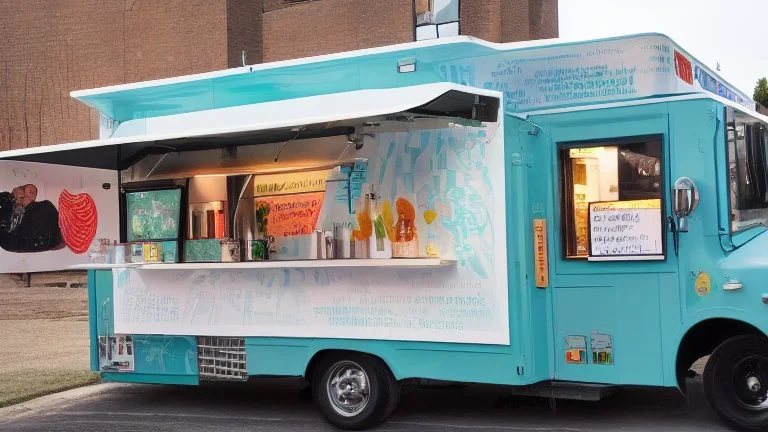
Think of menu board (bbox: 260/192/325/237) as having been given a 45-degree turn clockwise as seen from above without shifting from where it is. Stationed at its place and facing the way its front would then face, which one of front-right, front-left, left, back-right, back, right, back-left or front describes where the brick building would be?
back-right

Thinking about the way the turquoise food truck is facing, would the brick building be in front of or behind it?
behind

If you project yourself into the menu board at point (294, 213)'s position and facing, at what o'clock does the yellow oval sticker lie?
The yellow oval sticker is roughly at 10 o'clock from the menu board.

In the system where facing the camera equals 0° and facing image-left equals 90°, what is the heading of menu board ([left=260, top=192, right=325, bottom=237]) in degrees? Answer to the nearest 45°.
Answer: approximately 0°
